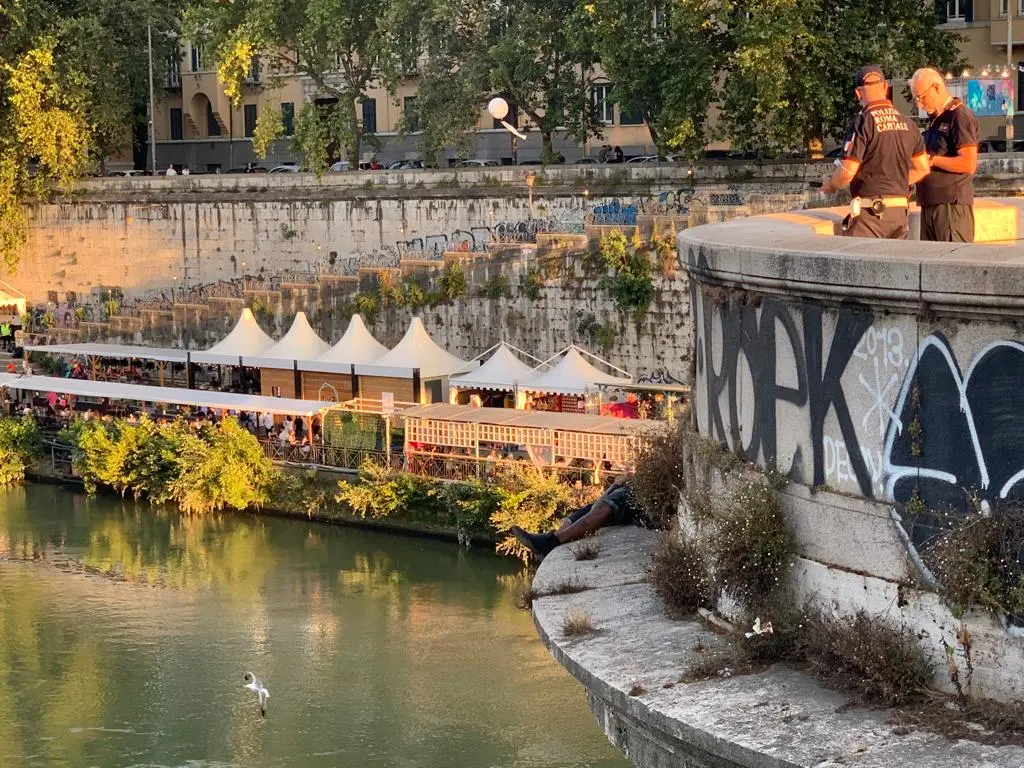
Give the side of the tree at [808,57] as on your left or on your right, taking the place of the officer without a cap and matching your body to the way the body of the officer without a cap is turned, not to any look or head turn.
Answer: on your right

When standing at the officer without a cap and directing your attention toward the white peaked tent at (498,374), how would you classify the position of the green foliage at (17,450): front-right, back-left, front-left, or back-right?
front-left

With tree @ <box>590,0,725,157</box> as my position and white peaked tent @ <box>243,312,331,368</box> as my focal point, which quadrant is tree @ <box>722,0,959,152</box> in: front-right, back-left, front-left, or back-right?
back-left

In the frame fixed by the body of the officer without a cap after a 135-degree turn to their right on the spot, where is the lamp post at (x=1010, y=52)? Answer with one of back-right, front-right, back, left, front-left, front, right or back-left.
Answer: front

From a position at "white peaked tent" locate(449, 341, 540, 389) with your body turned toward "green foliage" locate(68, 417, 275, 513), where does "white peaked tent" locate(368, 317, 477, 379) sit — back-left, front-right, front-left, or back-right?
front-right

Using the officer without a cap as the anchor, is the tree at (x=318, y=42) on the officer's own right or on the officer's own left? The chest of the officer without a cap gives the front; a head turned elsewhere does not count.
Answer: on the officer's own right
